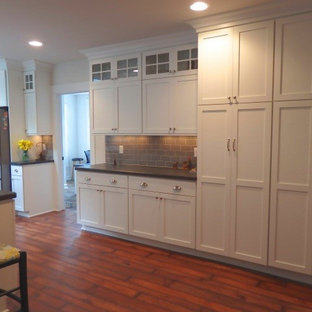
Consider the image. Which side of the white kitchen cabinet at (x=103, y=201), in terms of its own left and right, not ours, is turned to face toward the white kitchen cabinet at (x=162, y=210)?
left

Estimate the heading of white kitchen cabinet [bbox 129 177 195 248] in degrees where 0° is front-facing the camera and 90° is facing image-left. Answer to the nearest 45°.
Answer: approximately 45°

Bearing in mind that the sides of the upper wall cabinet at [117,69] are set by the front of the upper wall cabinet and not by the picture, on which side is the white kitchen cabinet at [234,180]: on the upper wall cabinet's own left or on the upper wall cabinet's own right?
on the upper wall cabinet's own left

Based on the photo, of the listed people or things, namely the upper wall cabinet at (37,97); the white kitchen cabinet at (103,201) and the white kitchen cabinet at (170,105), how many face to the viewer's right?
0

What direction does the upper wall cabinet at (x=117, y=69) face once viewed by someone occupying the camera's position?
facing the viewer and to the left of the viewer

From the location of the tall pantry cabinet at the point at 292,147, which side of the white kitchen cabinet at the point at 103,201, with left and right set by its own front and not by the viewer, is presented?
left

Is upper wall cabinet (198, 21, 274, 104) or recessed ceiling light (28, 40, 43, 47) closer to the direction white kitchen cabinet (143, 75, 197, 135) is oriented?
the recessed ceiling light

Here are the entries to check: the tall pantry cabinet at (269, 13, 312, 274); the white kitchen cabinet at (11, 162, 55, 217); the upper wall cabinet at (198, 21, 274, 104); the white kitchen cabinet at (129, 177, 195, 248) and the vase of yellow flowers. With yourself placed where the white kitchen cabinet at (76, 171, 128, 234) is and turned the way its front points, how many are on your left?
3

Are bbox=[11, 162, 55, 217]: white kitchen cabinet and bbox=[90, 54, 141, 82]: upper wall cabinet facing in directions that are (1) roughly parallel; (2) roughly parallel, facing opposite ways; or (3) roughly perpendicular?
roughly parallel

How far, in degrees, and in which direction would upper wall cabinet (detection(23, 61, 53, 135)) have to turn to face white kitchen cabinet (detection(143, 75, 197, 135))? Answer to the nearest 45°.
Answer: approximately 90° to its left

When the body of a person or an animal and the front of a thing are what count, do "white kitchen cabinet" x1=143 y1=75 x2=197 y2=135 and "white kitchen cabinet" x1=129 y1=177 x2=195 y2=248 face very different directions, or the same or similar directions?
same or similar directions

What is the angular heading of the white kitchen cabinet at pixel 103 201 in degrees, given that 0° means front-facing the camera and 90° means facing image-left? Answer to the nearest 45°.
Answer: approximately 45°
